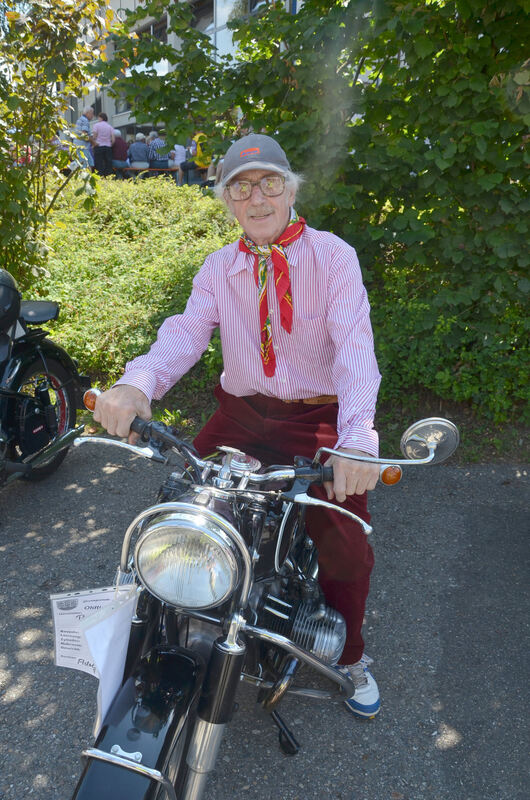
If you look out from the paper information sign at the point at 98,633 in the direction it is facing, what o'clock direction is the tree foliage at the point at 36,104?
The tree foliage is roughly at 5 o'clock from the paper information sign.

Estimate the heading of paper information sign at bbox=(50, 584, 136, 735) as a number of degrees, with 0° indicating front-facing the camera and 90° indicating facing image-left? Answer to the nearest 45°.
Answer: approximately 45°

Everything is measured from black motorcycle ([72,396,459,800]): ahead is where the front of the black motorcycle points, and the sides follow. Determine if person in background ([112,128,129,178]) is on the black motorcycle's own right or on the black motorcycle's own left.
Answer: on the black motorcycle's own right

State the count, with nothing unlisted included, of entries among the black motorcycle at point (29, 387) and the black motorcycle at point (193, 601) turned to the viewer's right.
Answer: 0

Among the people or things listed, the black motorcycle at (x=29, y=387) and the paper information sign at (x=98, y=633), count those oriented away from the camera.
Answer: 0

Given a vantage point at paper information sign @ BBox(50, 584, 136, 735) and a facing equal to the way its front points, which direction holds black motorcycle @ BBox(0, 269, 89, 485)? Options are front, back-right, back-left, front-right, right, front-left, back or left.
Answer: back-right

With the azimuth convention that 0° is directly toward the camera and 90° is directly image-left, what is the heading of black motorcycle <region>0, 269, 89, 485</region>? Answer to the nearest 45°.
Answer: approximately 45°

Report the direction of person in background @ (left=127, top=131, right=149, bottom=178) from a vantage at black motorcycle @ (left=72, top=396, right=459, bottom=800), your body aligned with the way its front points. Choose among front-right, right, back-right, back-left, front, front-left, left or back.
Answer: back-right

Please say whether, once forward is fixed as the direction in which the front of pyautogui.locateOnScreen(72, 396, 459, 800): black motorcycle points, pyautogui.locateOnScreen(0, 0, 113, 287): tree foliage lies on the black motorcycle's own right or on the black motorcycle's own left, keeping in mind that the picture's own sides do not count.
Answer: on the black motorcycle's own right
